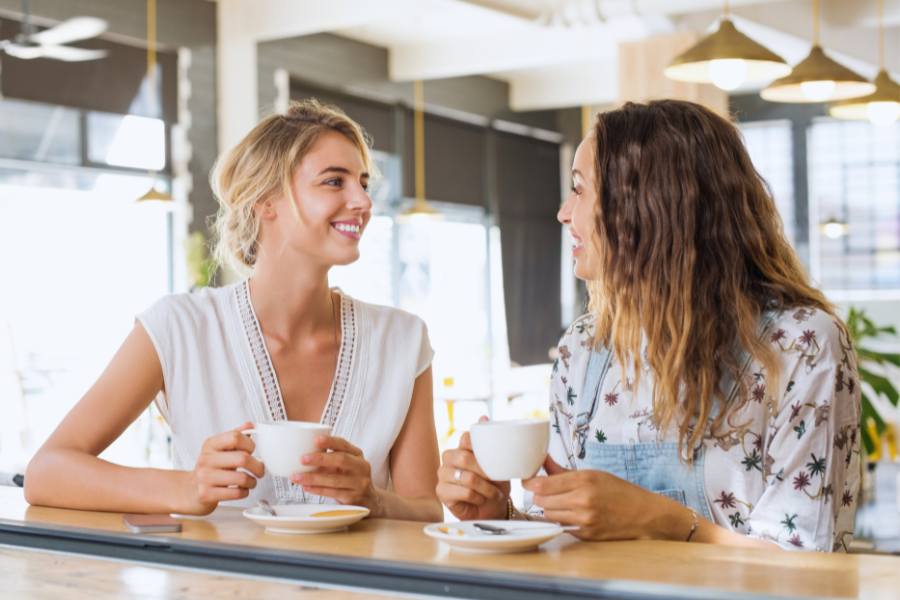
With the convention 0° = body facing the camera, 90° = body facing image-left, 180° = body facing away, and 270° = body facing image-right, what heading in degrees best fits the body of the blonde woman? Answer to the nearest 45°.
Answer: approximately 0°

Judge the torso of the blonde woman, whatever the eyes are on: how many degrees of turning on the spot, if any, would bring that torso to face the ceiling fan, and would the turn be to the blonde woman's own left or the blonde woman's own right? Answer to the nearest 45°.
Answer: approximately 180°

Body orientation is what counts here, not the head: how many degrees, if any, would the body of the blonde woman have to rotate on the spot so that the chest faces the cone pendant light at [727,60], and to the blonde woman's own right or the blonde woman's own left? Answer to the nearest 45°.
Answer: approximately 135° to the blonde woman's own left

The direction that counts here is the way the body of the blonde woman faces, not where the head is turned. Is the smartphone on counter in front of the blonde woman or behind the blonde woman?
in front

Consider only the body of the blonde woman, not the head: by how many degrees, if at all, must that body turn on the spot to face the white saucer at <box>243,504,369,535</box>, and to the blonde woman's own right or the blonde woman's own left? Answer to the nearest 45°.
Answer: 0° — they already face it

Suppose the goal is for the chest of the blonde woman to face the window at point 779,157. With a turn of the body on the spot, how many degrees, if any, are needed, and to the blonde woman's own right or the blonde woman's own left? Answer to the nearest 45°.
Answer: approximately 135° to the blonde woman's own left

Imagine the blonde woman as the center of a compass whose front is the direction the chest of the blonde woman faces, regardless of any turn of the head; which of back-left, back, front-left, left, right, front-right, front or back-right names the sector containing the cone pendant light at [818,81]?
back-left
